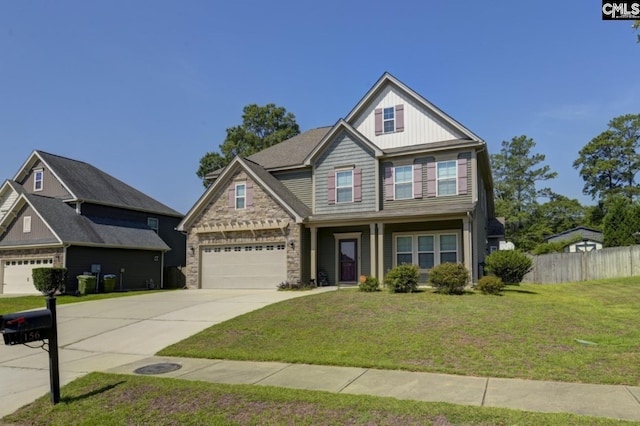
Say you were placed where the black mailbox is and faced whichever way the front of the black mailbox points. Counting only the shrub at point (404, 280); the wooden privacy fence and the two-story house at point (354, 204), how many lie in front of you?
0

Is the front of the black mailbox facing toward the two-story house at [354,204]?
no

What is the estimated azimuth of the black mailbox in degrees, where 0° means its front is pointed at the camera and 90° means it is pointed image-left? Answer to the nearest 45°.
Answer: approximately 90°

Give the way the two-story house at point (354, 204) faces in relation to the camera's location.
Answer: facing the viewer

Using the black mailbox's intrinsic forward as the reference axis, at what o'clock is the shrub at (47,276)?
The shrub is roughly at 3 o'clock from the black mailbox.

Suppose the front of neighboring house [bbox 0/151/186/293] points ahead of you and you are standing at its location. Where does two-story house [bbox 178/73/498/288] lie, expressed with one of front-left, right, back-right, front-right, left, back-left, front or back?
left

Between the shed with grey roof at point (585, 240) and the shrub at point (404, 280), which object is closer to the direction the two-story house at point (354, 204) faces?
the shrub

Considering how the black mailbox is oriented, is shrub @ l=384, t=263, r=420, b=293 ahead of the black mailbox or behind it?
behind

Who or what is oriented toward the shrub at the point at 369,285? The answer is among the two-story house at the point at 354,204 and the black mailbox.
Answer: the two-story house

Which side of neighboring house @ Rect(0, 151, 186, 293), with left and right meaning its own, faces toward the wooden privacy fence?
left

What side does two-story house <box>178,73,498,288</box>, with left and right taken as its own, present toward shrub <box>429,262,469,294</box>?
front

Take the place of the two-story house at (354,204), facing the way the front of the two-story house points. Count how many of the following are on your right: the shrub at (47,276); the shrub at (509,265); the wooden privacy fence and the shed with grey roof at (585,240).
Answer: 1

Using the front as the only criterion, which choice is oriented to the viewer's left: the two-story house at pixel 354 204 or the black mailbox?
the black mailbox

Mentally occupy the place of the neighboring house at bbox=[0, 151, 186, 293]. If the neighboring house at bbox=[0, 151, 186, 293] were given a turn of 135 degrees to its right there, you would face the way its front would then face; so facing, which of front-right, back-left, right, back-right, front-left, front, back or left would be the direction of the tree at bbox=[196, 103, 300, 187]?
front-right

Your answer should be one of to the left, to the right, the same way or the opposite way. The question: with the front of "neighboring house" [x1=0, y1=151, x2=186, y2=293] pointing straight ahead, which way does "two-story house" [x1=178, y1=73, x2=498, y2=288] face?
the same way

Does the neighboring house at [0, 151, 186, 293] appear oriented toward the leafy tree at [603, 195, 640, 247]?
no

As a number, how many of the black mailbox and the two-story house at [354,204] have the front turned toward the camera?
1

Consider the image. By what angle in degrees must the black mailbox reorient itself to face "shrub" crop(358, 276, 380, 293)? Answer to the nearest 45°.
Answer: approximately 135° to its right
